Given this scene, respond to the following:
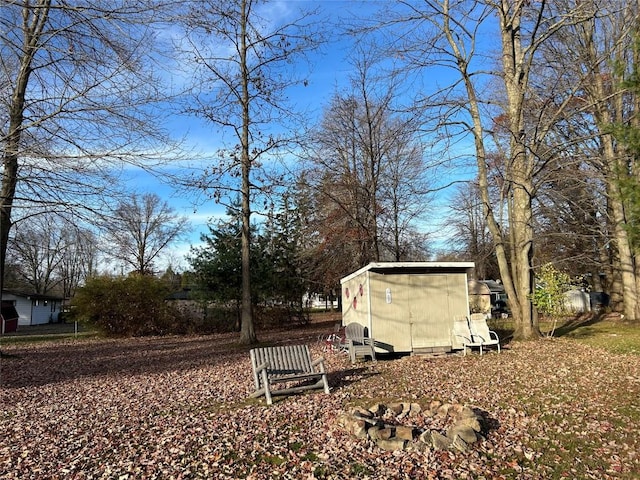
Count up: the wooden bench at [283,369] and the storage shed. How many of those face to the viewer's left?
0

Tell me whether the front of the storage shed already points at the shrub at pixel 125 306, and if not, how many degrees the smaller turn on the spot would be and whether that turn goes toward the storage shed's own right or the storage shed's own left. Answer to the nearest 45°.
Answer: approximately 135° to the storage shed's own right

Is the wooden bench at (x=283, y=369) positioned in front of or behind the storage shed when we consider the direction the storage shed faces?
in front

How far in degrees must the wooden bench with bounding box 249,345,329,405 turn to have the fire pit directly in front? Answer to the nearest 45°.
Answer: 0° — it already faces it

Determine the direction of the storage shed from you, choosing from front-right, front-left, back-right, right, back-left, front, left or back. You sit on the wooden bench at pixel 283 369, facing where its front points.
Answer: left

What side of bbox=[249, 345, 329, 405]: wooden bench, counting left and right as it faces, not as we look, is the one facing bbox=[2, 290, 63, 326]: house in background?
back

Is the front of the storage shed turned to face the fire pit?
yes

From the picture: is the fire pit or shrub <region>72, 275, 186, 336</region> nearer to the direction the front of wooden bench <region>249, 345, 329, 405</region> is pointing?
the fire pit

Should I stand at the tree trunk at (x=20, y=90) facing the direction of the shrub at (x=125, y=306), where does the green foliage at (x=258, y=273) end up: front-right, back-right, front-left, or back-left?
front-right

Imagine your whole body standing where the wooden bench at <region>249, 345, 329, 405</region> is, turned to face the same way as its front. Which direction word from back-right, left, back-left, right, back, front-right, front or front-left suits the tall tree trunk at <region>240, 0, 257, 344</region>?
back-left

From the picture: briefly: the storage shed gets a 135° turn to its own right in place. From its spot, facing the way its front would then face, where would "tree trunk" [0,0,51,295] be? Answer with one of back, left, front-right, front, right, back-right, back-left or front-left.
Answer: left

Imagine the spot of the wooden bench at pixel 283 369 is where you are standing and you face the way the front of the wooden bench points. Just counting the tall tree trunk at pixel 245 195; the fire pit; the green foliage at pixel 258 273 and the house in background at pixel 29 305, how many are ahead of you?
1

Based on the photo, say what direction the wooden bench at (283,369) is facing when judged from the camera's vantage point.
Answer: facing the viewer and to the right of the viewer

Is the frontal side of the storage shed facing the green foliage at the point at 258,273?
no

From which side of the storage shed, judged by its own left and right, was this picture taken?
front

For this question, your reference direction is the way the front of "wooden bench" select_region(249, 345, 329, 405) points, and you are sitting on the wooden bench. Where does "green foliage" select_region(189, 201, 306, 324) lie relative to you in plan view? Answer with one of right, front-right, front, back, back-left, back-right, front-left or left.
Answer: back-left
